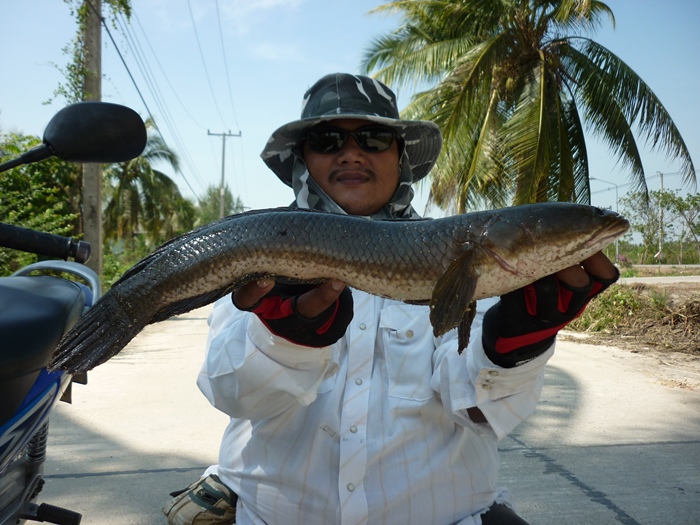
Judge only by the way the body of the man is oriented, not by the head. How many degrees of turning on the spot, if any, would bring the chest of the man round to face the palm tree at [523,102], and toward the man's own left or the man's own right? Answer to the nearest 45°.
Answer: approximately 180°

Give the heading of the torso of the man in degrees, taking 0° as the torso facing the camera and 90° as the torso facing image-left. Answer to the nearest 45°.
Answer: approximately 0°

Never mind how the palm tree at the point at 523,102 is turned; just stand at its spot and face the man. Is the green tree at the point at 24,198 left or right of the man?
right

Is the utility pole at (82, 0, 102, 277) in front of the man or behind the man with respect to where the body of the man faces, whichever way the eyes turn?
behind

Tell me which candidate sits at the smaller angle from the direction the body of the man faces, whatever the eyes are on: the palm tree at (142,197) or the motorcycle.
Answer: the motorcycle
